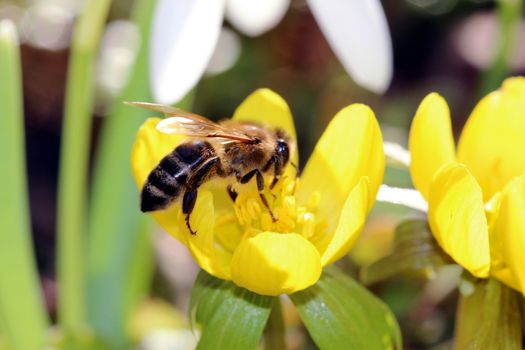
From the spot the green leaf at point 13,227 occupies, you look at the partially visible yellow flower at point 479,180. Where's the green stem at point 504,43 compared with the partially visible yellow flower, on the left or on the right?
left

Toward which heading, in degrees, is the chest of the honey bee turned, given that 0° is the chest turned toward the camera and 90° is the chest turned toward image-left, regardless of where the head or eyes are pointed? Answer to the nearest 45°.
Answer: approximately 270°
